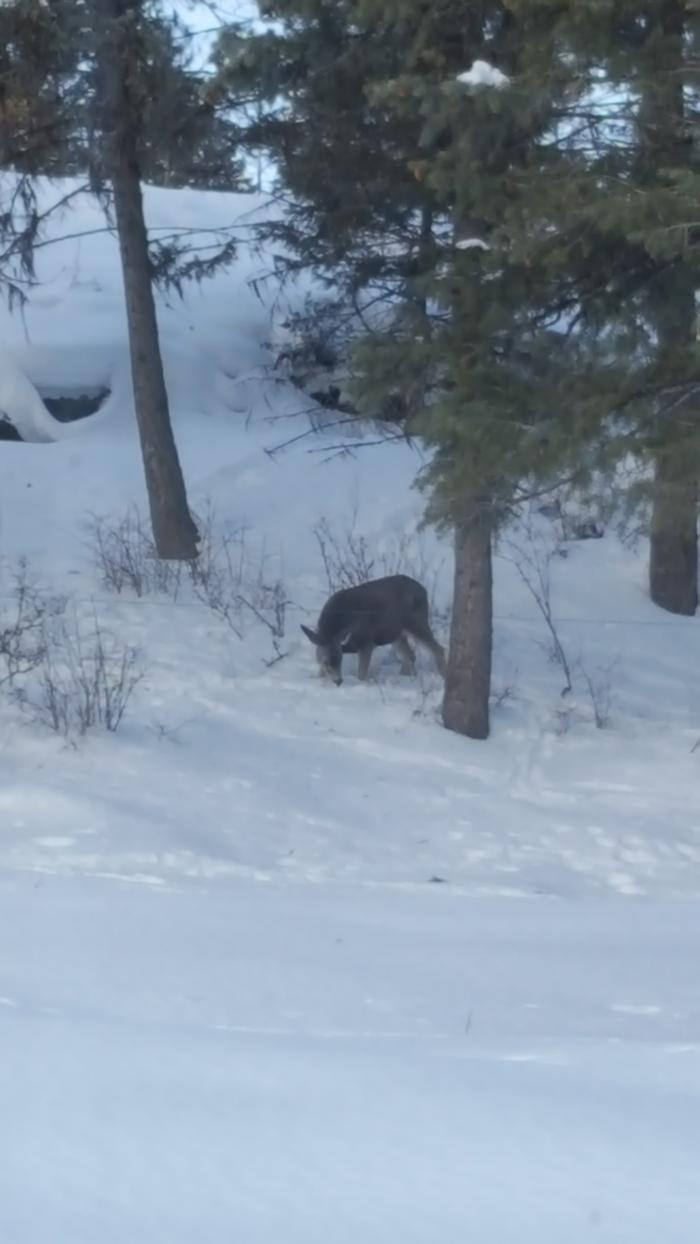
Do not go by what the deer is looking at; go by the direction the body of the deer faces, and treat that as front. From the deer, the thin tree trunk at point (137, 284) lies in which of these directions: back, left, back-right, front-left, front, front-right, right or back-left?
right

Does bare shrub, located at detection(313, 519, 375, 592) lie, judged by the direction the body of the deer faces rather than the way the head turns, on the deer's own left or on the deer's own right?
on the deer's own right

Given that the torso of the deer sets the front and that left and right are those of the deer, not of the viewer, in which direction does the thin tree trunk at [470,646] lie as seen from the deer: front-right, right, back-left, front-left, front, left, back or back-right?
left

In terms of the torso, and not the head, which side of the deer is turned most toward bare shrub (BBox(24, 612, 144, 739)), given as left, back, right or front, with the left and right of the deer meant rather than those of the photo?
front

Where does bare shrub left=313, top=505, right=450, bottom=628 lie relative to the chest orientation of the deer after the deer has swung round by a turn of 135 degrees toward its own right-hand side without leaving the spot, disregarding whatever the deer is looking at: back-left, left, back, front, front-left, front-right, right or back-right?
front

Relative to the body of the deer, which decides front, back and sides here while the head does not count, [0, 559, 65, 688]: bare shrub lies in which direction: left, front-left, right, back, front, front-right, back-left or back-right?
front-right

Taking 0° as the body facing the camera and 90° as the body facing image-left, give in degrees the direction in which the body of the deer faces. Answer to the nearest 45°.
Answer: approximately 45°
